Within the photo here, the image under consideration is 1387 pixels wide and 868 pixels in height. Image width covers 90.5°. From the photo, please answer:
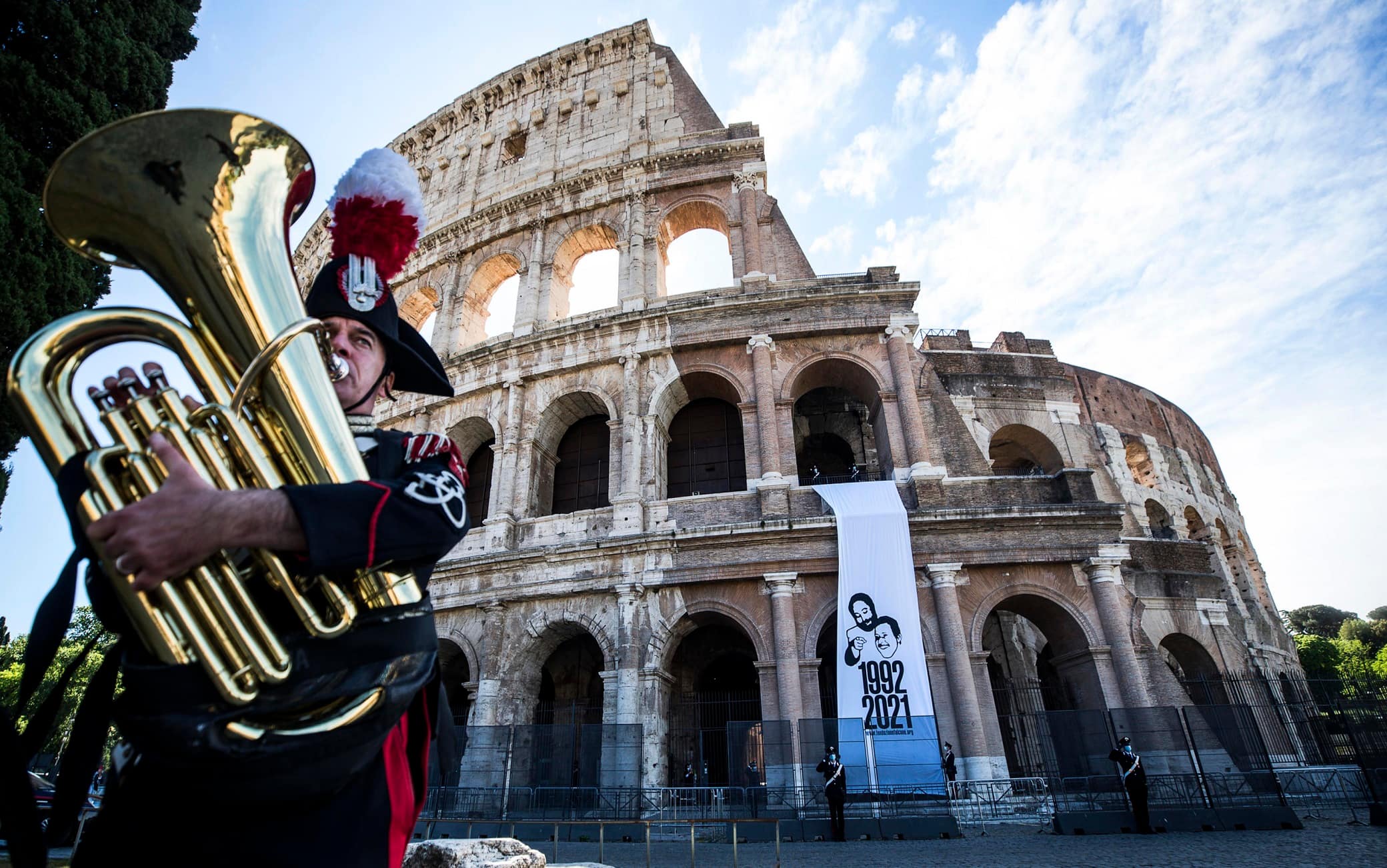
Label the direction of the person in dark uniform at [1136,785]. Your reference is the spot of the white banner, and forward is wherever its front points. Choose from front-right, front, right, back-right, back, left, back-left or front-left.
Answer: left

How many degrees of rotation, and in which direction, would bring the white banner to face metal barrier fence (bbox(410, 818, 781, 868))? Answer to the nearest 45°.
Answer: approximately 45° to its right

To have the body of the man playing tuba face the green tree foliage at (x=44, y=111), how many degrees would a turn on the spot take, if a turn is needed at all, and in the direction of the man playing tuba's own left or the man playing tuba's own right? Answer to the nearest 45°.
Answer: approximately 90° to the man playing tuba's own right

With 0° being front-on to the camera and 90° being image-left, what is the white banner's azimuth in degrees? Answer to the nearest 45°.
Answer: approximately 0°

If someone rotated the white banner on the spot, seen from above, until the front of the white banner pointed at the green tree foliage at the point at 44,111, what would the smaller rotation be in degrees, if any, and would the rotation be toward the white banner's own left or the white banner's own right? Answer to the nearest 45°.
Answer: approximately 45° to the white banner's own right

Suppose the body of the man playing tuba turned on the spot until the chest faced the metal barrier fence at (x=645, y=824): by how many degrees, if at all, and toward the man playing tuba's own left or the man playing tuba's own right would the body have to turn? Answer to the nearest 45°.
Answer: approximately 180°

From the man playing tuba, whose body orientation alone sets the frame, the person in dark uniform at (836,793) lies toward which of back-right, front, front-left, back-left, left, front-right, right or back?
back
